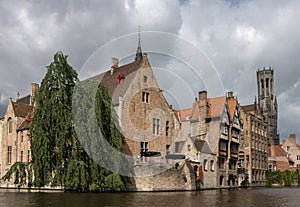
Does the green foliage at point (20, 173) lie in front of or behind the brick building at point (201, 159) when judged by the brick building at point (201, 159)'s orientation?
in front

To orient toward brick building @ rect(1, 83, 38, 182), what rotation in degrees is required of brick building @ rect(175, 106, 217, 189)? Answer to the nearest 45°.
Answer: approximately 45° to its right

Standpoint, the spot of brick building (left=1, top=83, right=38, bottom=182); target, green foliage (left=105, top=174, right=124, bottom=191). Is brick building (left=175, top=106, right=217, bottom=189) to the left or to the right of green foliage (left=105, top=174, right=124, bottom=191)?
left

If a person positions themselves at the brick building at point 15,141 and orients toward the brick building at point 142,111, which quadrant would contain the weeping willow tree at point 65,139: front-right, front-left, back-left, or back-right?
front-right
